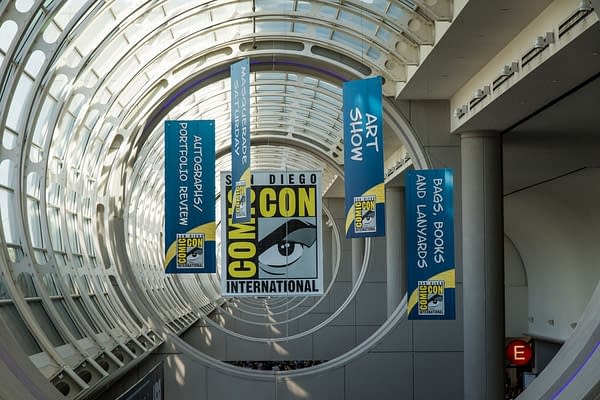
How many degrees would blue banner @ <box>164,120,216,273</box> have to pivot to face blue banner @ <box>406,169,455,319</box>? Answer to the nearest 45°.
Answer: approximately 90° to its left

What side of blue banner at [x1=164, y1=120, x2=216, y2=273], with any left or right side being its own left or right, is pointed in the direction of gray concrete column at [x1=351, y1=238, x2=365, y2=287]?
back

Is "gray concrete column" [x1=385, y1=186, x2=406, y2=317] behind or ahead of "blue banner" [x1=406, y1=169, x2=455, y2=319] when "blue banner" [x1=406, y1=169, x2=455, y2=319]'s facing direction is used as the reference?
behind

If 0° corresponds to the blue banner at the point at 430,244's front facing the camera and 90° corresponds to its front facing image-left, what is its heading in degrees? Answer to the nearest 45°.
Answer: approximately 0°

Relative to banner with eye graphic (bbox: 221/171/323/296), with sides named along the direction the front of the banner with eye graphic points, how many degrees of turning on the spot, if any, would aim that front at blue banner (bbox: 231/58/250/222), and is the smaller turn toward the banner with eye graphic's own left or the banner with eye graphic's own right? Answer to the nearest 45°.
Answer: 0° — it already faces it

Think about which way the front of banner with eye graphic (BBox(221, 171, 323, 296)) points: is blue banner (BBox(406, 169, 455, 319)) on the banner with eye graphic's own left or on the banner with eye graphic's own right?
on the banner with eye graphic's own left

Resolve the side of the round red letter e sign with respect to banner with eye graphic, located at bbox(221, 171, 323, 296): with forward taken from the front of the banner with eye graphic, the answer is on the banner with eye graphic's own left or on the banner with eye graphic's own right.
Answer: on the banner with eye graphic's own left

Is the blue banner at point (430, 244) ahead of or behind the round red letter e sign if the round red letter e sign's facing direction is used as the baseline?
ahead

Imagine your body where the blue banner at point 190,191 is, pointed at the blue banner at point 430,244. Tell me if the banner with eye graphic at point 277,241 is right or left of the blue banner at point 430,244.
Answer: left

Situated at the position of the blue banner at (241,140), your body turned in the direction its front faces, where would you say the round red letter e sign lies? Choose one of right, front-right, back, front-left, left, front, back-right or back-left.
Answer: back

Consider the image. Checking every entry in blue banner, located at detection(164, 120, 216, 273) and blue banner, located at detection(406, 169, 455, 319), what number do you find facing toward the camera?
2
